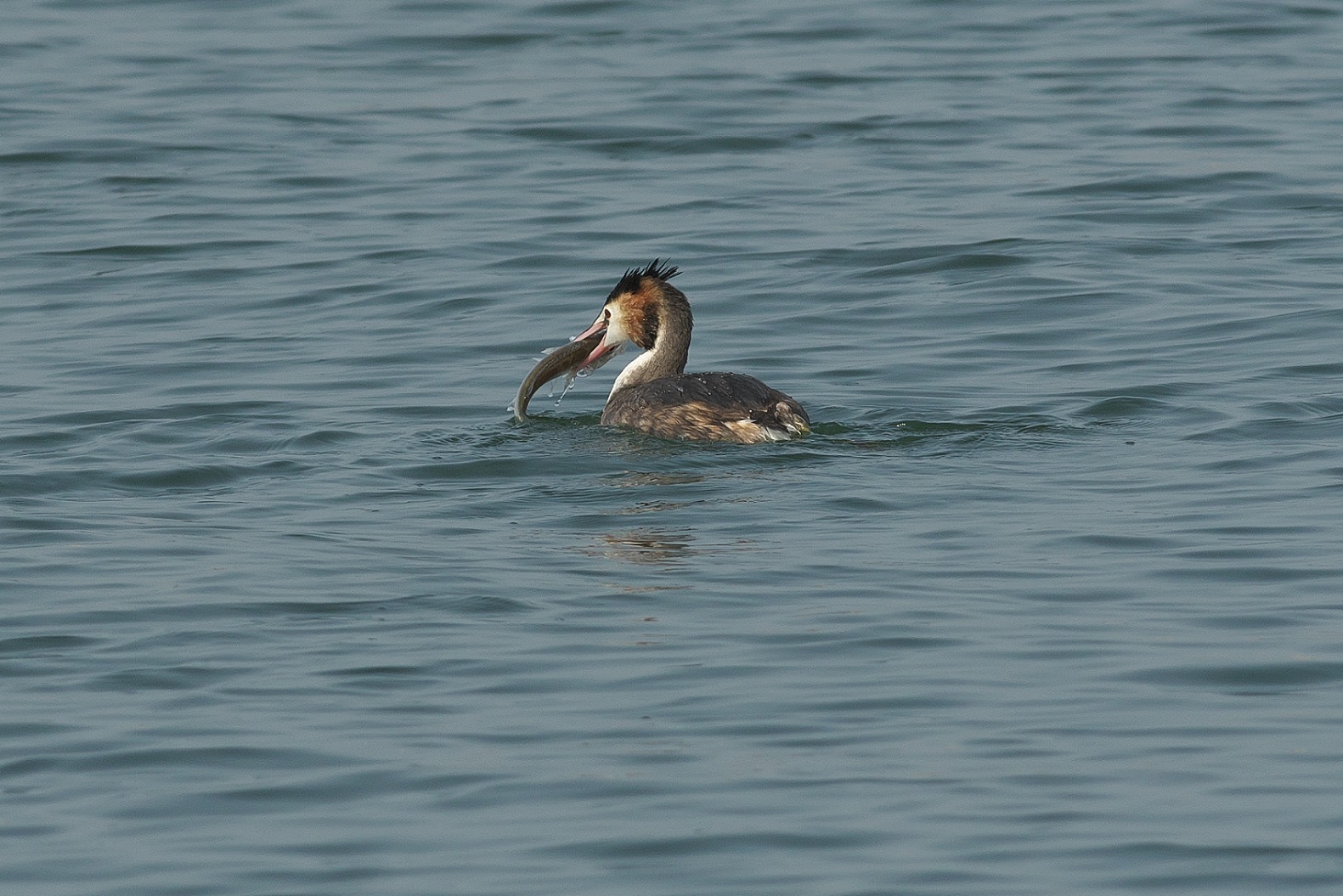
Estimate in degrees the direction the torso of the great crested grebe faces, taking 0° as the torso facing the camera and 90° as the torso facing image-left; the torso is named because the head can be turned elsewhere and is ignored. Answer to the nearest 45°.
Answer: approximately 90°
